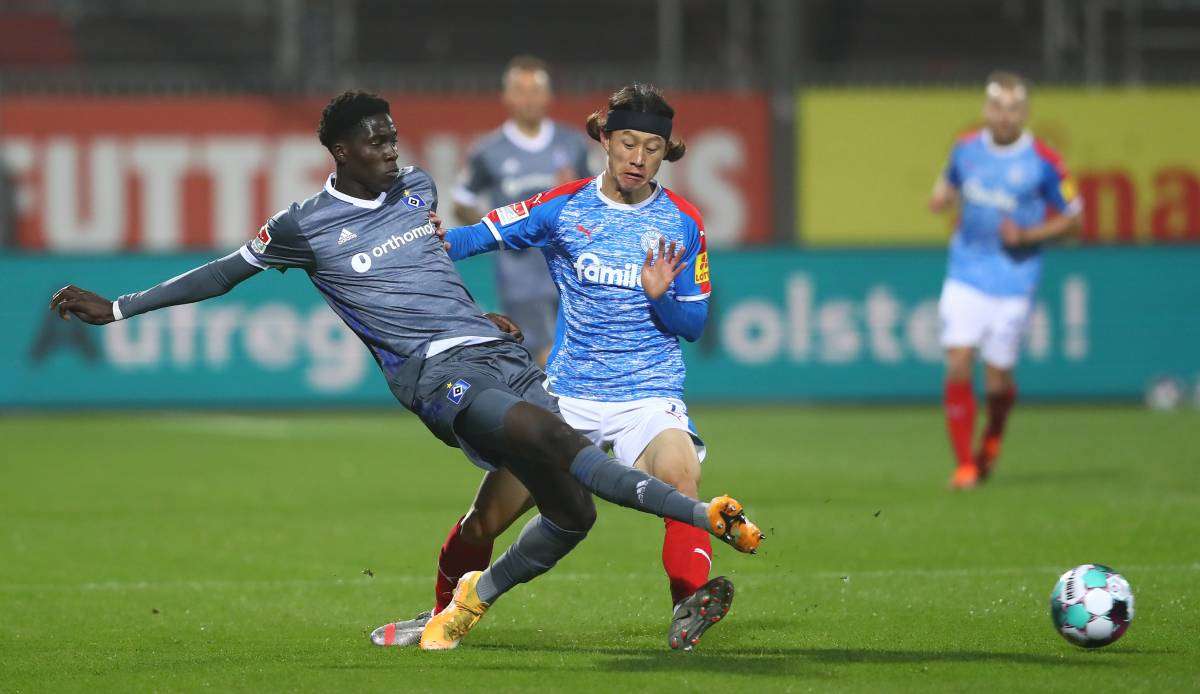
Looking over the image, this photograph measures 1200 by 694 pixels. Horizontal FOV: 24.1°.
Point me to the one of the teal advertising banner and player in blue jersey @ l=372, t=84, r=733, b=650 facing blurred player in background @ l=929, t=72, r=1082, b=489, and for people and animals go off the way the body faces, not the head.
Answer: the teal advertising banner

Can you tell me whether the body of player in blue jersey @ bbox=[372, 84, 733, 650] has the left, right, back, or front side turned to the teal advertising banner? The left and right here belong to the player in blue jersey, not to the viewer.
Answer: back

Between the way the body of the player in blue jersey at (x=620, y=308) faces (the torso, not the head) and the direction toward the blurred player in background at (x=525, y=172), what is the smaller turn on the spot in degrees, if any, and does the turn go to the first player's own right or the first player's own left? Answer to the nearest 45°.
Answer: approximately 180°

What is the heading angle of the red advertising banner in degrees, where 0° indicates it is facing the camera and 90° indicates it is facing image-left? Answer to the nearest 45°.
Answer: approximately 0°

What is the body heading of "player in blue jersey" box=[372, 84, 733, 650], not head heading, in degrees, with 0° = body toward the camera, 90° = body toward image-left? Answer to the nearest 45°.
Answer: approximately 0°

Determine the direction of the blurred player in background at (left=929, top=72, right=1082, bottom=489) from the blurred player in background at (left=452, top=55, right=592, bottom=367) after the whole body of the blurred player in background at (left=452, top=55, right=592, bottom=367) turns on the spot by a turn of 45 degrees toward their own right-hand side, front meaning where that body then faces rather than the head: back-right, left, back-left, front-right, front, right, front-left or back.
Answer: back-left

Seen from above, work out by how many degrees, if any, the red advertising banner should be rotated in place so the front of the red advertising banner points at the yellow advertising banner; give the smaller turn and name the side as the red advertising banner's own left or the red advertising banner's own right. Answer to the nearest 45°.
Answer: approximately 90° to the red advertising banner's own left
